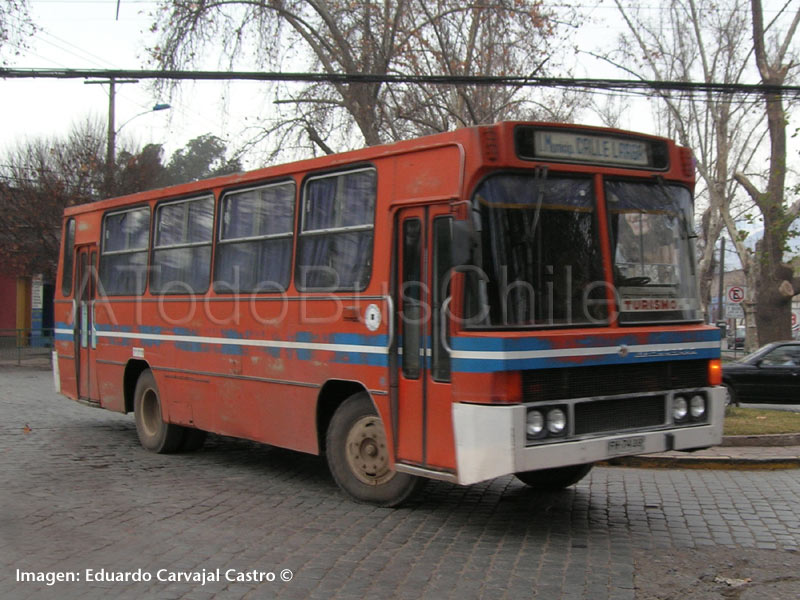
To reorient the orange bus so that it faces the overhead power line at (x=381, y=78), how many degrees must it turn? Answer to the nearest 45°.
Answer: approximately 135° to its left

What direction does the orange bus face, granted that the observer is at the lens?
facing the viewer and to the right of the viewer

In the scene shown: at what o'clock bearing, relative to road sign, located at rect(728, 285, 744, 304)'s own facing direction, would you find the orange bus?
The orange bus is roughly at 12 o'clock from the road sign.

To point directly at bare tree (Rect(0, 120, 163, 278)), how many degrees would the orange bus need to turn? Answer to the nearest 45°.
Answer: approximately 180°

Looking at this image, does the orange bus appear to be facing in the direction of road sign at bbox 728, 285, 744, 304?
no

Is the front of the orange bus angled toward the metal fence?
no

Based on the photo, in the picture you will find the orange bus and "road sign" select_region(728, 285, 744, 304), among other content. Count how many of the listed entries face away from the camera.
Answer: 0

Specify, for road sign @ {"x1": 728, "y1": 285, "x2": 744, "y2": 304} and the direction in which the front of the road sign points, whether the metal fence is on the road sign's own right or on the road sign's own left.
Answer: on the road sign's own right

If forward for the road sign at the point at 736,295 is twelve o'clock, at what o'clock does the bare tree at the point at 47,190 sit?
The bare tree is roughly at 2 o'clock from the road sign.

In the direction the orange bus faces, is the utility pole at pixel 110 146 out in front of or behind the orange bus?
behind

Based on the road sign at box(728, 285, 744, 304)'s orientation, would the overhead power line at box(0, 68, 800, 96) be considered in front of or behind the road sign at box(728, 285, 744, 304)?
in front

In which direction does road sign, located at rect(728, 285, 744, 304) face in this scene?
toward the camera

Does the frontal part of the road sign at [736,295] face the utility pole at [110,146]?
no

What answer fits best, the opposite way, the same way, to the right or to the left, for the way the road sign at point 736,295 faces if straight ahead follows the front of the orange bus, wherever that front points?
to the right
